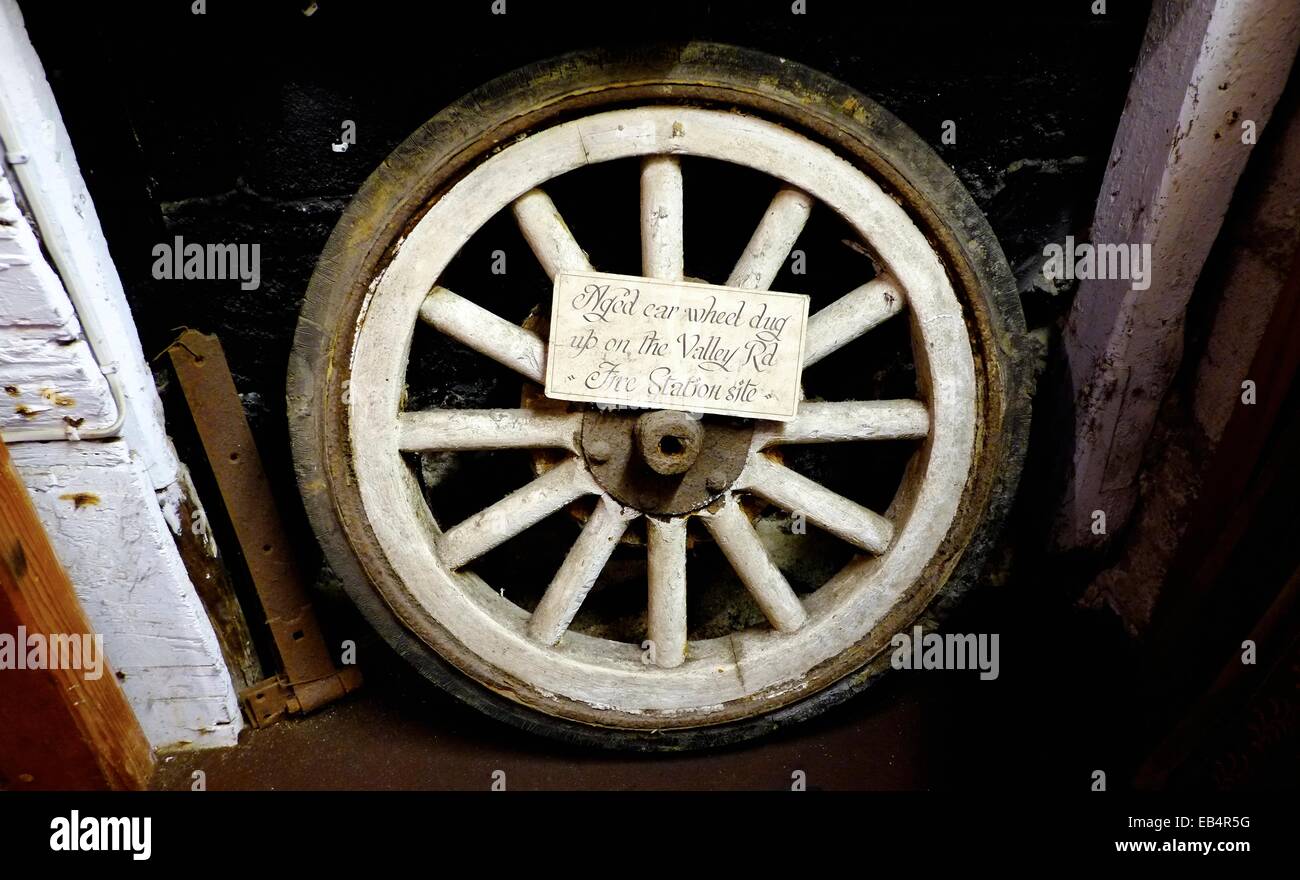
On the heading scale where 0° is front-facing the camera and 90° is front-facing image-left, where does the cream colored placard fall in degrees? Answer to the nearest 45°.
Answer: approximately 0°
